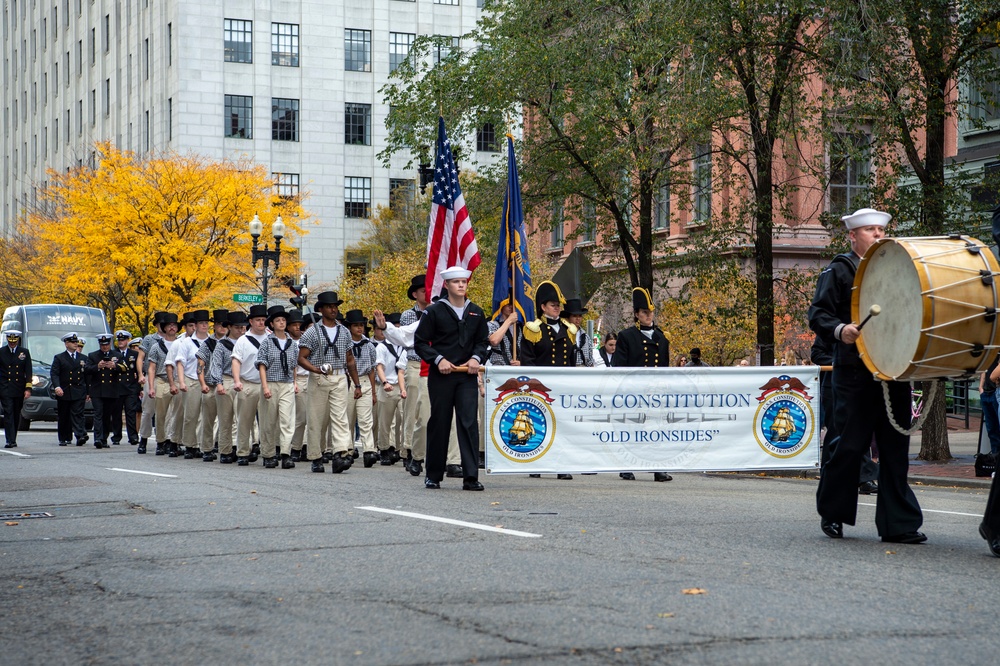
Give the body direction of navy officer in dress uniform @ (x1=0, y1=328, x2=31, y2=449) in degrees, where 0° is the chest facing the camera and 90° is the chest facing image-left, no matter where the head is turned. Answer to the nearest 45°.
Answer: approximately 0°

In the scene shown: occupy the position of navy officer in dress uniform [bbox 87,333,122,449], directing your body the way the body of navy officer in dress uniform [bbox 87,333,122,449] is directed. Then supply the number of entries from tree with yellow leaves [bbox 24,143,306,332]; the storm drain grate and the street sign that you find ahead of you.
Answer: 1

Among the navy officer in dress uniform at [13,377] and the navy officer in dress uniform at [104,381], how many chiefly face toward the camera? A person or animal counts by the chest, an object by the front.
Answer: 2

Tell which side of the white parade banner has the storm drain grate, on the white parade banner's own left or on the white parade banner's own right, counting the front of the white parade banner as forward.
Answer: on the white parade banner's own right

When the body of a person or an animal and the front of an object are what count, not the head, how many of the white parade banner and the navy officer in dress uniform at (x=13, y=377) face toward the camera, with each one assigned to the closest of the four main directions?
2
